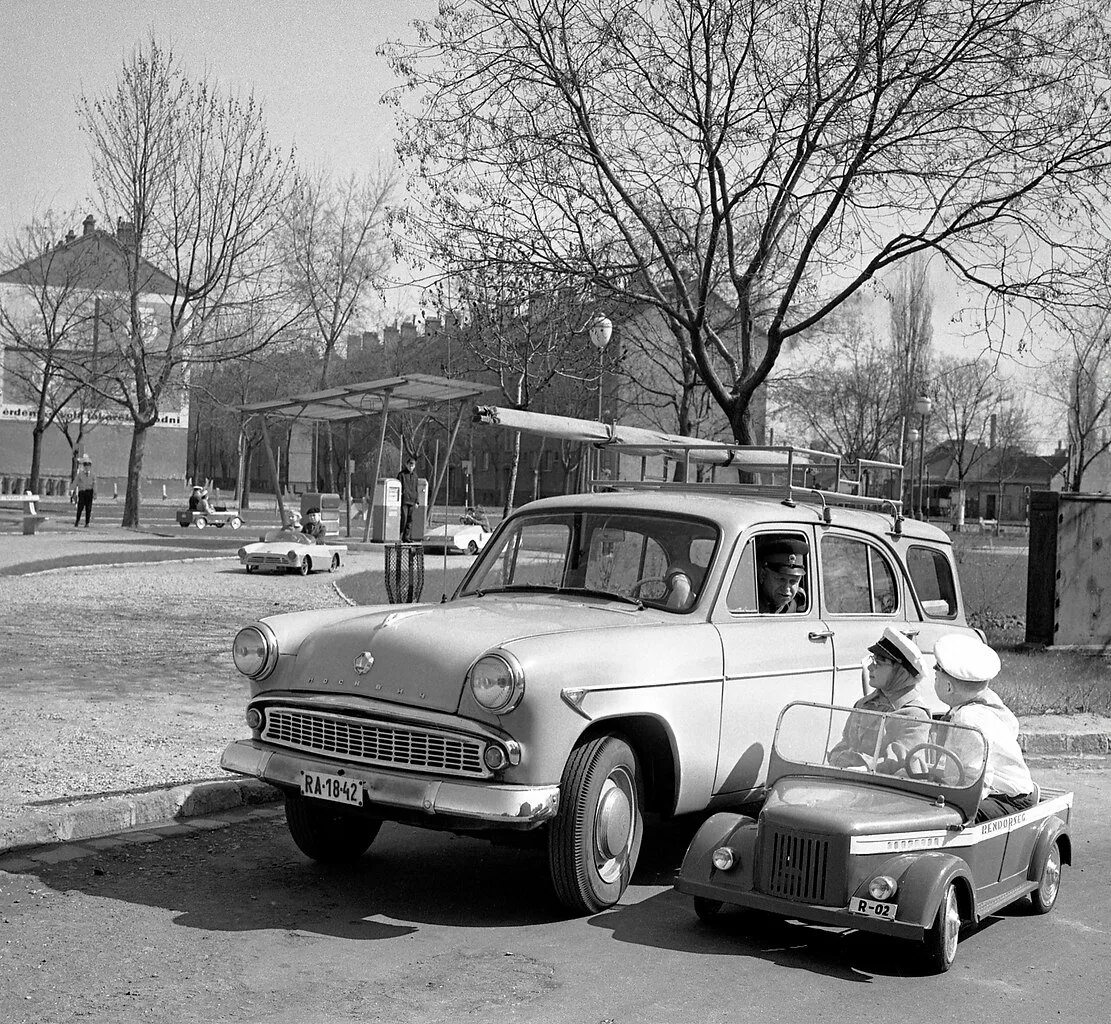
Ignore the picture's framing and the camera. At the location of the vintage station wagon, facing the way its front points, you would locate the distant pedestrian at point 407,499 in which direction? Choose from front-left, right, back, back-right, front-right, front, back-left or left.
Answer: back-right

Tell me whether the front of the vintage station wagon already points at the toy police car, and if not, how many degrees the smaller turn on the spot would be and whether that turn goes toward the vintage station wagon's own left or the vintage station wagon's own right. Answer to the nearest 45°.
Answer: approximately 90° to the vintage station wagon's own left

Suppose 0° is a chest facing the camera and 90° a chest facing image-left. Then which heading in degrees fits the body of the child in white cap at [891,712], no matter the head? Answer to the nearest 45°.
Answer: approximately 45°

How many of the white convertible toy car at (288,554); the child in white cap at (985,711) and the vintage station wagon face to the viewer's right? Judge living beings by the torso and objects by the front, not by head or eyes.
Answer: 0

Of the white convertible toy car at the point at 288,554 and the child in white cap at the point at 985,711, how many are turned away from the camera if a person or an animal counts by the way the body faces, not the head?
0

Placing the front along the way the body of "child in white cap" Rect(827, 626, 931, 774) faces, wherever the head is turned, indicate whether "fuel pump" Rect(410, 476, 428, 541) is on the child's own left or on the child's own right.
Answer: on the child's own right

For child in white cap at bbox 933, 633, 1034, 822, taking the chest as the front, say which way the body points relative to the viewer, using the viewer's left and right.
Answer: facing to the left of the viewer

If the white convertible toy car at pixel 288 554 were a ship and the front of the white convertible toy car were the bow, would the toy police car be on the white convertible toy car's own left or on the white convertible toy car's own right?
on the white convertible toy car's own left

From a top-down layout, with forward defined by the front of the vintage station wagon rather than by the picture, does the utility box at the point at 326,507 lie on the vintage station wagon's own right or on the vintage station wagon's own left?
on the vintage station wagon's own right

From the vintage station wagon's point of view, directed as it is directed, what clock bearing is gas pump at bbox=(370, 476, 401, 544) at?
The gas pump is roughly at 4 o'clock from the vintage station wagon.

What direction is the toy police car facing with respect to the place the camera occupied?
facing the viewer and to the left of the viewer
